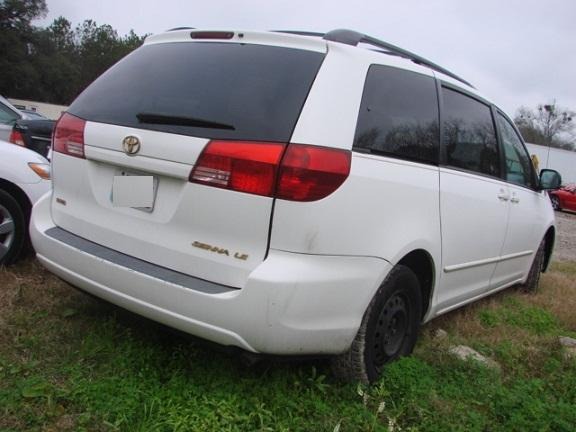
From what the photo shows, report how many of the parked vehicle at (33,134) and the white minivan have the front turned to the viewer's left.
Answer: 0

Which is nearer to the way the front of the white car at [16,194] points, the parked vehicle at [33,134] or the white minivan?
the white minivan

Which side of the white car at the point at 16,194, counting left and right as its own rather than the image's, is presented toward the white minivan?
front

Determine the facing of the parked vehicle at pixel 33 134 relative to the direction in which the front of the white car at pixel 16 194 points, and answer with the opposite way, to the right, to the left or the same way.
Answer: to the left

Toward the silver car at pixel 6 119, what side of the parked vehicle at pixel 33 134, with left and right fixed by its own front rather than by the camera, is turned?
left

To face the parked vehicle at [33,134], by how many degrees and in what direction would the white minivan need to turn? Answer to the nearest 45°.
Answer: approximately 90° to its left

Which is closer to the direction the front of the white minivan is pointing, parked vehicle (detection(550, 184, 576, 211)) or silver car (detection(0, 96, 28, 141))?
the parked vehicle

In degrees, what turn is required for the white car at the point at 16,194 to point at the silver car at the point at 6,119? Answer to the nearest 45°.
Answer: approximately 135° to its left

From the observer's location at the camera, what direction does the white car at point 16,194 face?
facing the viewer and to the right of the viewer

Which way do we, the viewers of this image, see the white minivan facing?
facing away from the viewer and to the right of the viewer

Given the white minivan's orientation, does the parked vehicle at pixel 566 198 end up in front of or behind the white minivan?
in front
